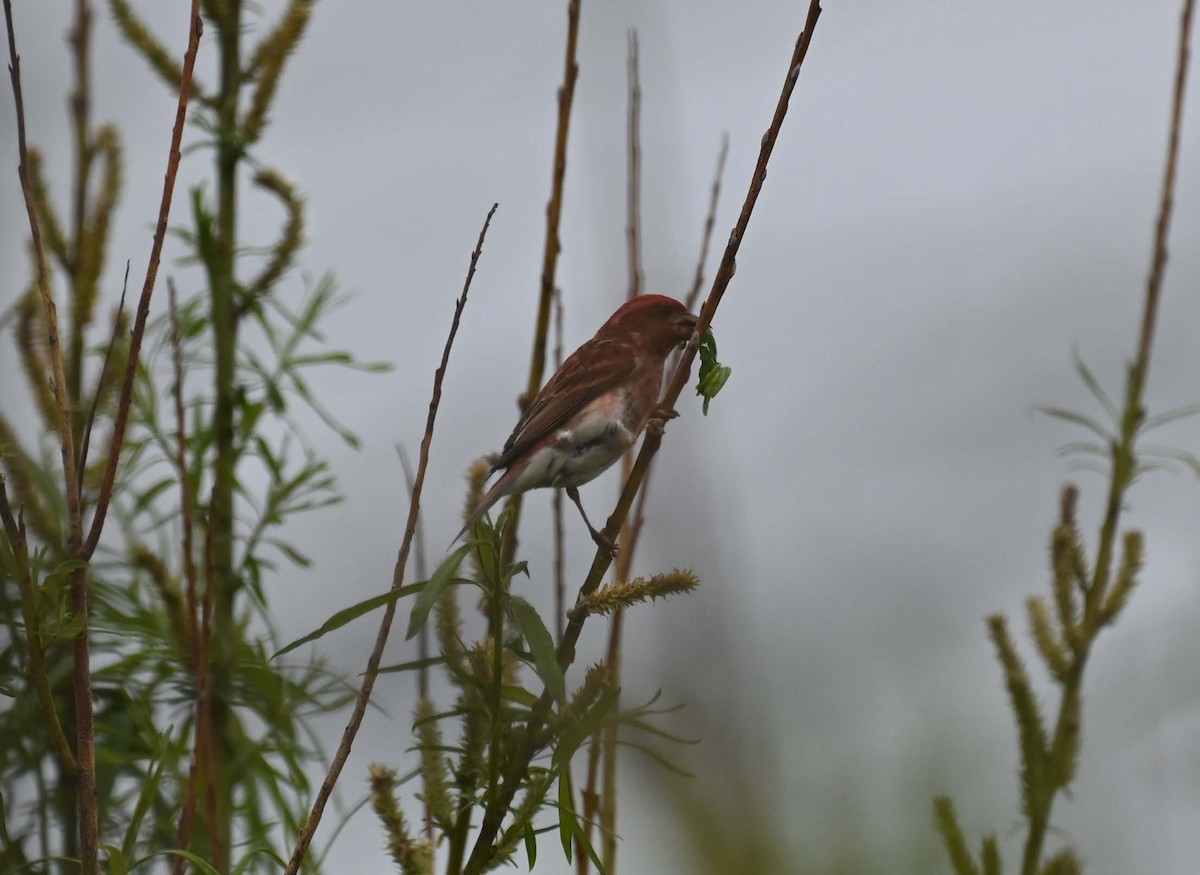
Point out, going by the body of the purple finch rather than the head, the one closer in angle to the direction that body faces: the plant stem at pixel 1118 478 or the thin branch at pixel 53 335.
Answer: the plant stem

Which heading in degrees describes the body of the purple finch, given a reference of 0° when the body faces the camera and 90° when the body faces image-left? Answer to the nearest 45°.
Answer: approximately 270°

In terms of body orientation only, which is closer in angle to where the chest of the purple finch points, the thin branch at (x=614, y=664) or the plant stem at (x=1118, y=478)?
the plant stem
